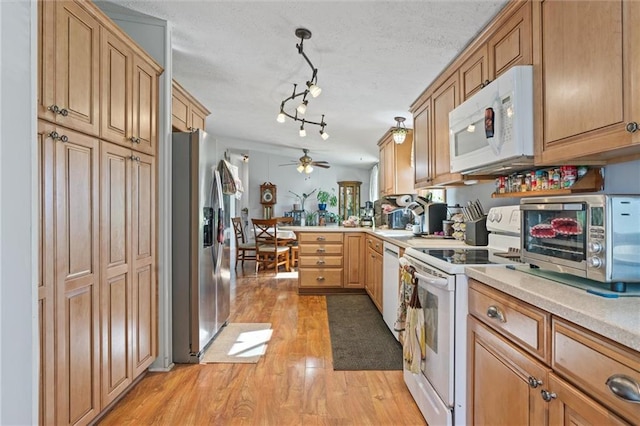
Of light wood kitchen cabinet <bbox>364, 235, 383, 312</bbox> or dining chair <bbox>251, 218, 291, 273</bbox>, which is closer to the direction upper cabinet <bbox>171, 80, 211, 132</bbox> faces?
the light wood kitchen cabinet

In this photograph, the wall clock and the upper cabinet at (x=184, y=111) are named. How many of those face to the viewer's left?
0

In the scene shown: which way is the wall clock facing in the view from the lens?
facing the viewer

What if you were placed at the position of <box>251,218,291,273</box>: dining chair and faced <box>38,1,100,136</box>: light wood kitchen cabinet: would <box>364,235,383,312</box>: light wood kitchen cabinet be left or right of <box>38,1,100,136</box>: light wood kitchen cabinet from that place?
left

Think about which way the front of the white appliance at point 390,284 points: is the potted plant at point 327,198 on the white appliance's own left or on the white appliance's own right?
on the white appliance's own right

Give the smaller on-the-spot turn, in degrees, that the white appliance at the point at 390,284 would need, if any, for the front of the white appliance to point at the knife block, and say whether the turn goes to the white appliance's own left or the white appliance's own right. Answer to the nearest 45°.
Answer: approximately 135° to the white appliance's own left

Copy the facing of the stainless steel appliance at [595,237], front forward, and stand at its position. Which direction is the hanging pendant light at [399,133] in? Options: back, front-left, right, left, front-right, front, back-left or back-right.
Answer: right

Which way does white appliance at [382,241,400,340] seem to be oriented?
to the viewer's left

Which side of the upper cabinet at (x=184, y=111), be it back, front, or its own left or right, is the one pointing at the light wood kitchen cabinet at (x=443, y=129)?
front

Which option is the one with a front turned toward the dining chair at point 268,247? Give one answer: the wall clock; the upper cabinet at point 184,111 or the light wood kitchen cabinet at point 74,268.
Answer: the wall clock

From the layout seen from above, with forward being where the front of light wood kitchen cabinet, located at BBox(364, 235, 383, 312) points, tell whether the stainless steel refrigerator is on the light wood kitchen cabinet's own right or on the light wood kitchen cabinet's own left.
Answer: on the light wood kitchen cabinet's own left

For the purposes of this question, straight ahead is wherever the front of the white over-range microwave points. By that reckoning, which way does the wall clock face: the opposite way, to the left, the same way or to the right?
to the left

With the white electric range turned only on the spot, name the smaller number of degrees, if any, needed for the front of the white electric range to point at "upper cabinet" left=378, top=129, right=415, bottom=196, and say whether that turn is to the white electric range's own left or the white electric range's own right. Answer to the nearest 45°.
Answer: approximately 135° to the white electric range's own right

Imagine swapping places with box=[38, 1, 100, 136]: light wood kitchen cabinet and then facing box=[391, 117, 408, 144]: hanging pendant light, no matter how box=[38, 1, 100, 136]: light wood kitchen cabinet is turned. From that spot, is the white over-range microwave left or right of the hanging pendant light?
right

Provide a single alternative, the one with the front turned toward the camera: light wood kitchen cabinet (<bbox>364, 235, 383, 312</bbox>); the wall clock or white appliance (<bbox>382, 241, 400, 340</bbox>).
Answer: the wall clock

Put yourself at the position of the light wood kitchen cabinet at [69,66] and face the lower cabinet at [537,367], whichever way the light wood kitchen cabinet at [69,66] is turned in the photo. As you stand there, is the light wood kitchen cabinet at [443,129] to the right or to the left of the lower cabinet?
left

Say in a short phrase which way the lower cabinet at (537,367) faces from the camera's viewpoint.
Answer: facing the viewer and to the left of the viewer

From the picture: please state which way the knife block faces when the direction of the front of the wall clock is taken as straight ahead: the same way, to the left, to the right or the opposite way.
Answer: to the right

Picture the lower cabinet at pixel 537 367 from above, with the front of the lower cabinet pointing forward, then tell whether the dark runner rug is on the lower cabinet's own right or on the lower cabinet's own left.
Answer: on the lower cabinet's own right
